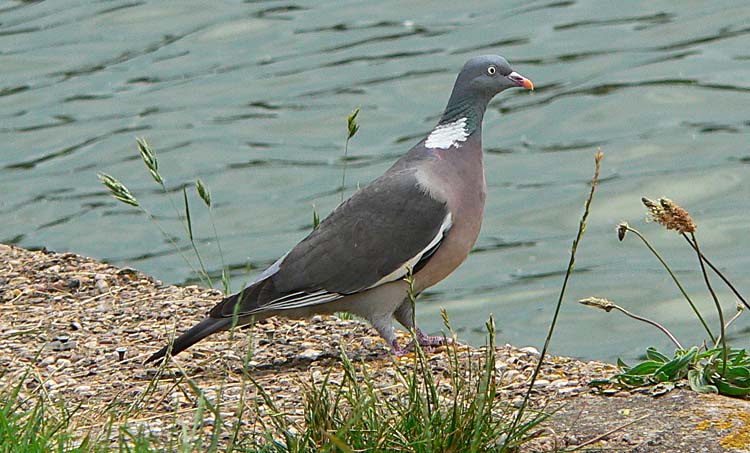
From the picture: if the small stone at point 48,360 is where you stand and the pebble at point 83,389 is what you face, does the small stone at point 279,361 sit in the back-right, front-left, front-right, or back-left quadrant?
front-left

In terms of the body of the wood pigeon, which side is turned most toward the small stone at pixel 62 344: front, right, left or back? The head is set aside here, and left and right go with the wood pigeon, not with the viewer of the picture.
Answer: back

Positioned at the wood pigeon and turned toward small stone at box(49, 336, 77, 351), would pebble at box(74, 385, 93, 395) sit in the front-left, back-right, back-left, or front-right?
front-left

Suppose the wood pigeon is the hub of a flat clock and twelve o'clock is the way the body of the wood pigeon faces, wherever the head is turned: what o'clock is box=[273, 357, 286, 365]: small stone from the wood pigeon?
The small stone is roughly at 5 o'clock from the wood pigeon.

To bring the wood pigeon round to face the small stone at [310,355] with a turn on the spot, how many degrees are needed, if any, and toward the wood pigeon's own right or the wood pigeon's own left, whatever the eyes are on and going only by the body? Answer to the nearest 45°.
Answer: approximately 135° to the wood pigeon's own right

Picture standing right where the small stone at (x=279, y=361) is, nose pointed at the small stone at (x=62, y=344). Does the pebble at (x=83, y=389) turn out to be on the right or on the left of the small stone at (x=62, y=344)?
left

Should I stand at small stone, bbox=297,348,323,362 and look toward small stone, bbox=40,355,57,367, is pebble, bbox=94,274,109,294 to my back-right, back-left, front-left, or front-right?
front-right

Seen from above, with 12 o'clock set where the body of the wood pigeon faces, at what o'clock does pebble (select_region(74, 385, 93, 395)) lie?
The pebble is roughly at 5 o'clock from the wood pigeon.

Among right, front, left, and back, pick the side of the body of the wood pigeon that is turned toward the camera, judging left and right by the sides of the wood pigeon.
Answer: right

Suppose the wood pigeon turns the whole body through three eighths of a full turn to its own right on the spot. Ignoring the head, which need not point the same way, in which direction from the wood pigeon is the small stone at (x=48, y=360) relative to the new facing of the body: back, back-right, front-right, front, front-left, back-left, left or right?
front-right
